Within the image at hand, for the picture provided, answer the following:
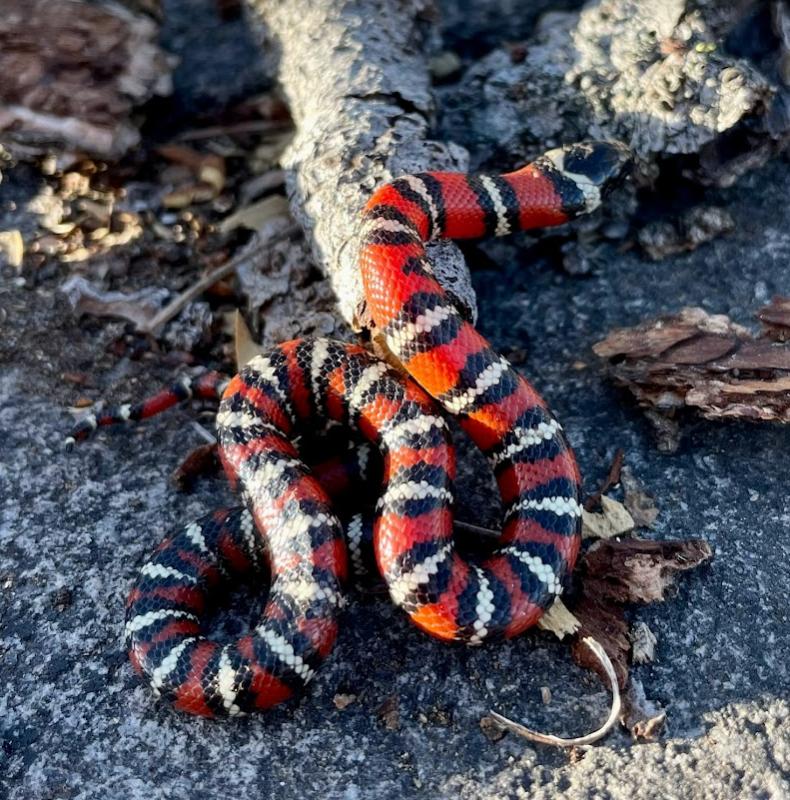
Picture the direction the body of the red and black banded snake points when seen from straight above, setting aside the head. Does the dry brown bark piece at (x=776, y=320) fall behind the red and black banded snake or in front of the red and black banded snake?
in front

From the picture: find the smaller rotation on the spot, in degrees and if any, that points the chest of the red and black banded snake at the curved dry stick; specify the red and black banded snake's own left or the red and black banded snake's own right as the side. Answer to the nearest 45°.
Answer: approximately 45° to the red and black banded snake's own right

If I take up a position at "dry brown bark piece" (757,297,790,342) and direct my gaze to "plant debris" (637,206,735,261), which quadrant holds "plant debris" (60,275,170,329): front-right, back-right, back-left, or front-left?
front-left

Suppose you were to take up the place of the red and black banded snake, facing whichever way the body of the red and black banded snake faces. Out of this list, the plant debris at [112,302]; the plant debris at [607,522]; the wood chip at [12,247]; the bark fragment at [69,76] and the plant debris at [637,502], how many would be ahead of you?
2

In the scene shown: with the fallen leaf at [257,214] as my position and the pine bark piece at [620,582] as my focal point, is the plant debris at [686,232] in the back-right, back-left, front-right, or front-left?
front-left

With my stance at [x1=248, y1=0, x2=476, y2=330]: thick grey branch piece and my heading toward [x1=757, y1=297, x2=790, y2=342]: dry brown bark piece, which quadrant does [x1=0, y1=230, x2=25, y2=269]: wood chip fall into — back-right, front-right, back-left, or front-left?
back-right

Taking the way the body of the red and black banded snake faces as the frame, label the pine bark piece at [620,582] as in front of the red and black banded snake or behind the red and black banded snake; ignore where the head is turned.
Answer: in front

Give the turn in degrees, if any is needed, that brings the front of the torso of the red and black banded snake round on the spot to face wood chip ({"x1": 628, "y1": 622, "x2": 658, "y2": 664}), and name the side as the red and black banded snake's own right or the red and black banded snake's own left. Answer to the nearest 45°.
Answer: approximately 45° to the red and black banded snake's own right

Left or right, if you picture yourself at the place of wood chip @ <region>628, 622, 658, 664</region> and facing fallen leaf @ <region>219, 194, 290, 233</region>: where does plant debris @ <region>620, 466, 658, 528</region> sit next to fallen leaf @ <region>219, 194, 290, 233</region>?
right

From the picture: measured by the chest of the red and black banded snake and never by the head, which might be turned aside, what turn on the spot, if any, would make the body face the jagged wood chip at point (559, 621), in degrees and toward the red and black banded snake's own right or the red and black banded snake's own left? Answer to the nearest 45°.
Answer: approximately 45° to the red and black banded snake's own right

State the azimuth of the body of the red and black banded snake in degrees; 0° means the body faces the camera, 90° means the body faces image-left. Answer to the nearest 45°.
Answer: approximately 270°

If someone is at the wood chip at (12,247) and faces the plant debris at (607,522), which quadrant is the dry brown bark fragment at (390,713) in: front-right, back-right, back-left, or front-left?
front-right

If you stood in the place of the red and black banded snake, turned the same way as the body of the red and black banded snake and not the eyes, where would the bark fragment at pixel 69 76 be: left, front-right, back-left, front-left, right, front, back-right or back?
back-left

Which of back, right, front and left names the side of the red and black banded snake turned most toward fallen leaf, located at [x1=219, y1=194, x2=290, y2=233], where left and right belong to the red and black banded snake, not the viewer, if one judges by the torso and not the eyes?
left

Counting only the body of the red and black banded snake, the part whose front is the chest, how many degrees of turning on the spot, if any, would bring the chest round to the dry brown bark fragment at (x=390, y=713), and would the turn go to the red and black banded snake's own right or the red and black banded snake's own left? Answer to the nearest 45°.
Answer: approximately 90° to the red and black banded snake's own right

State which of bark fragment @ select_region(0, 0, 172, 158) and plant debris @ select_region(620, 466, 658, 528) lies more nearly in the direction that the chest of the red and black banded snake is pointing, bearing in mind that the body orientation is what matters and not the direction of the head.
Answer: the plant debris

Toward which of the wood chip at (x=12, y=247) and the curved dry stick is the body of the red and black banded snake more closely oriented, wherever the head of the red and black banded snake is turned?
the curved dry stick

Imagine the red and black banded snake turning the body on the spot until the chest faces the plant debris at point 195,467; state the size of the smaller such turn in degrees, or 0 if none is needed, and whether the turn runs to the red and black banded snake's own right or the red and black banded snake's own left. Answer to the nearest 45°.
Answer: approximately 135° to the red and black banded snake's own left
